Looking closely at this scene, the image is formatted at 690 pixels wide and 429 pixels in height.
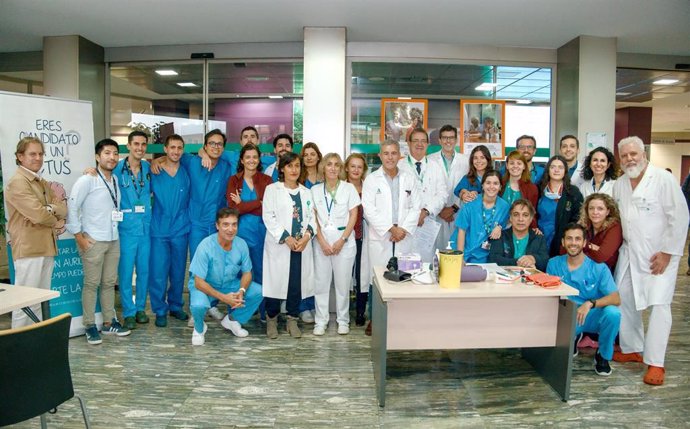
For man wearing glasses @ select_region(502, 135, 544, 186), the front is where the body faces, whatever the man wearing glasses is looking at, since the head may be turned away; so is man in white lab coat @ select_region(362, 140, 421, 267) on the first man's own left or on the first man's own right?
on the first man's own right

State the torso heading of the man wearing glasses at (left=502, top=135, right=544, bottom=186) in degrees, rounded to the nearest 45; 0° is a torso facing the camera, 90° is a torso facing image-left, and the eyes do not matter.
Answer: approximately 0°

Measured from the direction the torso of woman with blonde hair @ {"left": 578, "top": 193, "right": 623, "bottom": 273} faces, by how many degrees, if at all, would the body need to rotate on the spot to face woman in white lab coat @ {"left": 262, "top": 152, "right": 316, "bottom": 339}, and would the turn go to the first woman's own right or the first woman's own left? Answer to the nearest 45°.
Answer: approximately 45° to the first woman's own right

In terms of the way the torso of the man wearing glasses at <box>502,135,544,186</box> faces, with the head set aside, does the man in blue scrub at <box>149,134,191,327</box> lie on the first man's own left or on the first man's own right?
on the first man's own right

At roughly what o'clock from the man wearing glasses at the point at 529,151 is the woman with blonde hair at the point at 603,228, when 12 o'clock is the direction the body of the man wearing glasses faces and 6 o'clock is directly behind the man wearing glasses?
The woman with blonde hair is roughly at 11 o'clock from the man wearing glasses.

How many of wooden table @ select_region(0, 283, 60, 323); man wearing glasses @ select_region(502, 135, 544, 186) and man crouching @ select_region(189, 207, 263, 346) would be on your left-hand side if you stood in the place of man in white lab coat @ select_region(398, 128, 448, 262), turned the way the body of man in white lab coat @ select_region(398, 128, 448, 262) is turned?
1

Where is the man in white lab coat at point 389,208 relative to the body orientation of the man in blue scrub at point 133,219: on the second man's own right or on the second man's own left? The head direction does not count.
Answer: on the second man's own left

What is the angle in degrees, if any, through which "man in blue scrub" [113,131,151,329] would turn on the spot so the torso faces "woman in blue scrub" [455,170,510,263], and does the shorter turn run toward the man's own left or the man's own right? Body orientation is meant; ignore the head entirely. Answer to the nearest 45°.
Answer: approximately 45° to the man's own left

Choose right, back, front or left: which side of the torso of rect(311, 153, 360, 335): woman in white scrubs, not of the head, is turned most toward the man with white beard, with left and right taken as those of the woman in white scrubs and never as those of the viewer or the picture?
left

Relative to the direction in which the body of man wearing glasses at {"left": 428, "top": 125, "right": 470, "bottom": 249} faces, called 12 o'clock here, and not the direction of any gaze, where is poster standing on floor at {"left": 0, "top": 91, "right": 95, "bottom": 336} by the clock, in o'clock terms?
The poster standing on floor is roughly at 2 o'clock from the man wearing glasses.
